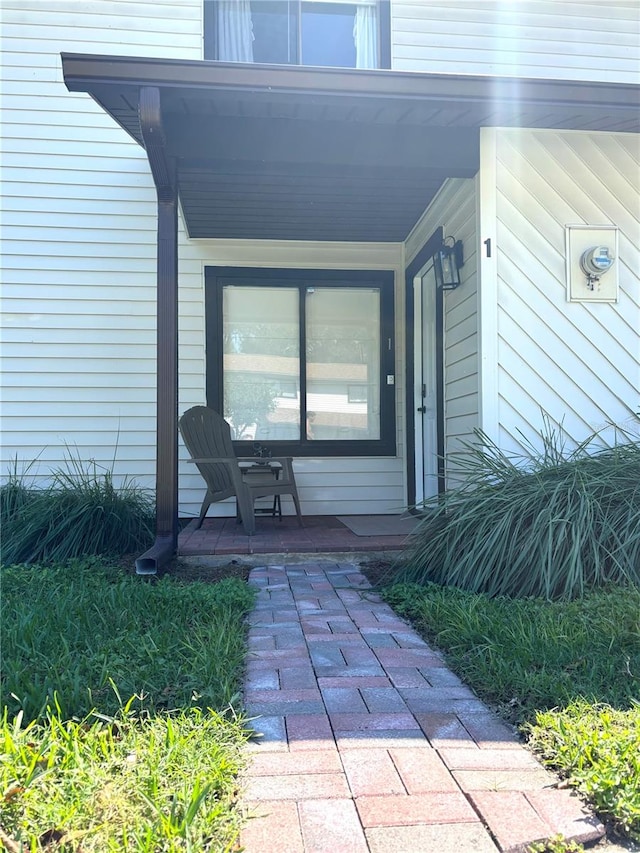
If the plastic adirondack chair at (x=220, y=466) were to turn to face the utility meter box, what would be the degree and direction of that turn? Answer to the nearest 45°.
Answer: approximately 45° to its left

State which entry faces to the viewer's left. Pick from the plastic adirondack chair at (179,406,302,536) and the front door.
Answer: the front door

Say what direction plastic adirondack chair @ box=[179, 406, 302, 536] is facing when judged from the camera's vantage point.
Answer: facing the viewer and to the right of the viewer

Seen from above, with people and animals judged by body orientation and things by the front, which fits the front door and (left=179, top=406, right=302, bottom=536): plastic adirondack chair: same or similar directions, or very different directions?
very different directions

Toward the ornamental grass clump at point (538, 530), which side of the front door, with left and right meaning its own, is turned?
left

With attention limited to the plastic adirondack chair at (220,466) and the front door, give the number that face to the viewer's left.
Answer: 1

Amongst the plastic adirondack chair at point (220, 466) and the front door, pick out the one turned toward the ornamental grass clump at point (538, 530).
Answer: the plastic adirondack chair

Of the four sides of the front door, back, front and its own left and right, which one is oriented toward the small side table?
front

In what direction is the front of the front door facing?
to the viewer's left
